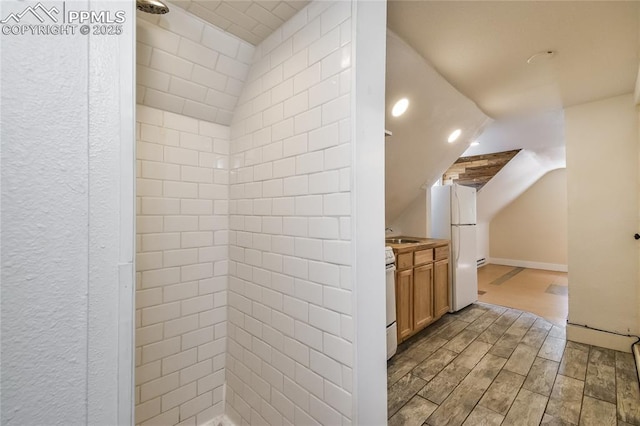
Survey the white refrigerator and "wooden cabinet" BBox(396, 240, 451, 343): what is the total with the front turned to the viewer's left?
0

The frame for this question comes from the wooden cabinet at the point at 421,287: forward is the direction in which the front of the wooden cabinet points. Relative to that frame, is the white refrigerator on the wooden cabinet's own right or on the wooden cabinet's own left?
on the wooden cabinet's own left

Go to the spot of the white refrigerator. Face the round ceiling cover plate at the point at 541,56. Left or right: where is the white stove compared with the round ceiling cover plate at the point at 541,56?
right

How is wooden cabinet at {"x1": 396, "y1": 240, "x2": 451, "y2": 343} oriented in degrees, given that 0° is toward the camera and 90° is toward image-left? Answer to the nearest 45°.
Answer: approximately 315°

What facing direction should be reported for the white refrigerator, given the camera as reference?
facing the viewer and to the right of the viewer
